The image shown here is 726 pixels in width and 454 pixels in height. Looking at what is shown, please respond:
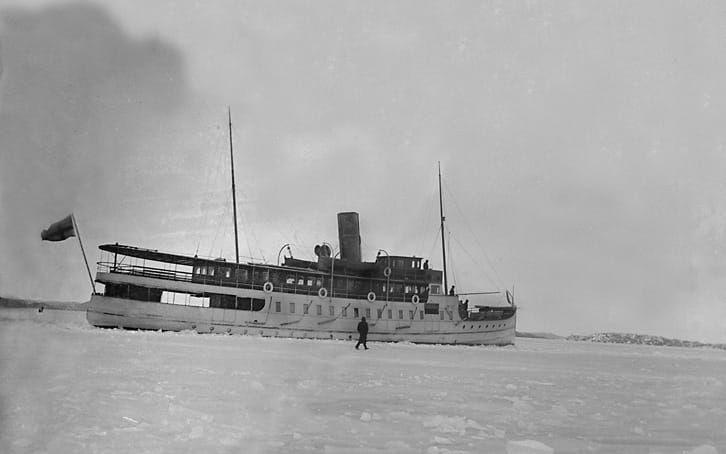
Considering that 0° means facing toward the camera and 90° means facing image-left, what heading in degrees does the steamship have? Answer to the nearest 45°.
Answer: approximately 270°
